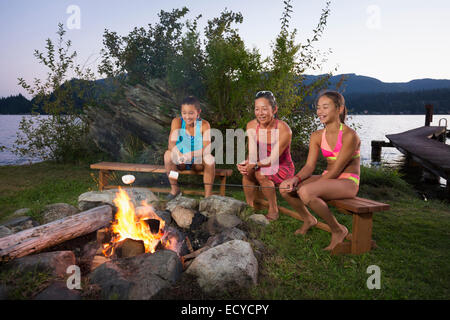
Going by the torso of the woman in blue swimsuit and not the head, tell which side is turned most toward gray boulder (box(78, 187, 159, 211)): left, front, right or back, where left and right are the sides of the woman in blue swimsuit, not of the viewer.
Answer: right

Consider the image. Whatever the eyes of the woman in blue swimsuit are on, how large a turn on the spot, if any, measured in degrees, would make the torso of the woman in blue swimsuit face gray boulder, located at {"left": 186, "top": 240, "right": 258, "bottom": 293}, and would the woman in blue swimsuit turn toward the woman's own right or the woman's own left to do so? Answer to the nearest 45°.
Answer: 0° — they already face it

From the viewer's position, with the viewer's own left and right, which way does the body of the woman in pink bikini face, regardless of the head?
facing the viewer and to the left of the viewer

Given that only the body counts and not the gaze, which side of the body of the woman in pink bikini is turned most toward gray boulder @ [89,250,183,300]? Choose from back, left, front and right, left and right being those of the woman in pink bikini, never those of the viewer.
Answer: front

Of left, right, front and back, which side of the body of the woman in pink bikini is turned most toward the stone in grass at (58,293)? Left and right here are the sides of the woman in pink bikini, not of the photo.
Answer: front

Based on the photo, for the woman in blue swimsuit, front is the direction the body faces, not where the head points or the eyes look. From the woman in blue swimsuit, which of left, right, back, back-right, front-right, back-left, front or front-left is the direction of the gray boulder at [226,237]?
front

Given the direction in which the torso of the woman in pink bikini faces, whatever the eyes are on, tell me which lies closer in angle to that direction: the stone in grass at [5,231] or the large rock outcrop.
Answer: the stone in grass

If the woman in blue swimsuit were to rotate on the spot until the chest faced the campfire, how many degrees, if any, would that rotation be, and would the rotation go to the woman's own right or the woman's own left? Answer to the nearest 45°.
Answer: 0° — they already face it

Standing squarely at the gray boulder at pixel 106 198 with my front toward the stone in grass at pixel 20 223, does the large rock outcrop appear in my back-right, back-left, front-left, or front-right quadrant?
back-right

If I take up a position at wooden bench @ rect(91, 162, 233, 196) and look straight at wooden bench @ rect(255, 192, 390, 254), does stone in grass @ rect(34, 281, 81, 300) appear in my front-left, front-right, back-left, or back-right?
front-right

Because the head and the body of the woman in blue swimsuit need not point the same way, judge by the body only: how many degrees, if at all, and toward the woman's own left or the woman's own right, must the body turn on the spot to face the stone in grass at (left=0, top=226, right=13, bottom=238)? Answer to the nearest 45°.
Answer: approximately 45° to the woman's own right

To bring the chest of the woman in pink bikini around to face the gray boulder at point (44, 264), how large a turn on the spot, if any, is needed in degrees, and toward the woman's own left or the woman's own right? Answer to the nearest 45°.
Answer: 0° — they already face it

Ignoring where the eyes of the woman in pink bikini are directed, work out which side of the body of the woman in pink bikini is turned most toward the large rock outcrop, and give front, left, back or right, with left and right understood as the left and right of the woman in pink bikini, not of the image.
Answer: right

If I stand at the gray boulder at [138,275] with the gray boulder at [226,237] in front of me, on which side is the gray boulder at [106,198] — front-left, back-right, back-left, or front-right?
front-left

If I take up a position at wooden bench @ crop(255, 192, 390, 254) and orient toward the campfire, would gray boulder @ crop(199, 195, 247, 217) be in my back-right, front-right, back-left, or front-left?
front-right

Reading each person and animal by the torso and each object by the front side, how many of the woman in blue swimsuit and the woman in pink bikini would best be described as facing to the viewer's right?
0

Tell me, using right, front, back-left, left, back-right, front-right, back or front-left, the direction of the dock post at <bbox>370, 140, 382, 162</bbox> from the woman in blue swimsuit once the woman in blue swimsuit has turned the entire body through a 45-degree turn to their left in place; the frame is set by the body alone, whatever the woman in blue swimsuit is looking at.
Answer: left

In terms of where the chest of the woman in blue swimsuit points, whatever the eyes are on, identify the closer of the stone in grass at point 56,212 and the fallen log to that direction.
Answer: the fallen log

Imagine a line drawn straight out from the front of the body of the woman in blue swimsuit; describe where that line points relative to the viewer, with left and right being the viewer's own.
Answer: facing the viewer

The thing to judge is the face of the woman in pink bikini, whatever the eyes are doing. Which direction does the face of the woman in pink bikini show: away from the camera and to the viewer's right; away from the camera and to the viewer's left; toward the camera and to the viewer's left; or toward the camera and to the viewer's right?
toward the camera and to the viewer's left
